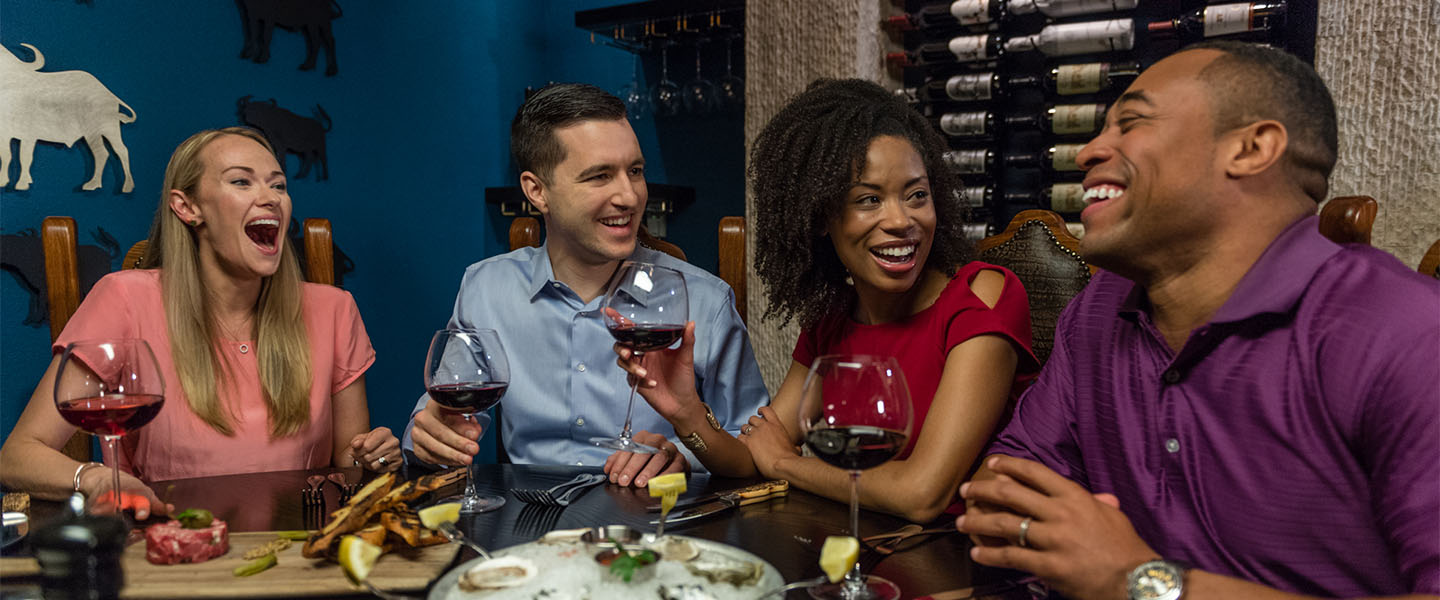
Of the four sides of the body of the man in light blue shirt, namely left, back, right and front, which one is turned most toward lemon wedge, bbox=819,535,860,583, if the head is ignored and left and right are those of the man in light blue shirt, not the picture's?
front

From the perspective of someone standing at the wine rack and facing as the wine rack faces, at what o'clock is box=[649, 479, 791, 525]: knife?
The knife is roughly at 12 o'clock from the wine rack.

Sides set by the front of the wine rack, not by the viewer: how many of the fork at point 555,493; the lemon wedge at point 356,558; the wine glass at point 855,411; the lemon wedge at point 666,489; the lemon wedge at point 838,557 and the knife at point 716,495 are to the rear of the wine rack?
0

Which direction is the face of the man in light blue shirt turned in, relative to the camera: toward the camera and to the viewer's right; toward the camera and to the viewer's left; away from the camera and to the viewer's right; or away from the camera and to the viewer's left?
toward the camera and to the viewer's right

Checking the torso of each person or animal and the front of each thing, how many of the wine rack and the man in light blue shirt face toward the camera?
2

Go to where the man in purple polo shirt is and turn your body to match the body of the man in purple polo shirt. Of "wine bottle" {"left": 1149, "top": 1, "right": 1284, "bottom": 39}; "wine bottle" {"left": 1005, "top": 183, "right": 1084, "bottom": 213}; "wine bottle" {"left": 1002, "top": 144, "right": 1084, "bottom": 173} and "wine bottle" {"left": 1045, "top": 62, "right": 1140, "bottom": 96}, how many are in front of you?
0

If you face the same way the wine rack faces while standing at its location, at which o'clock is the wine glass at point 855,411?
The wine glass is roughly at 12 o'clock from the wine rack.

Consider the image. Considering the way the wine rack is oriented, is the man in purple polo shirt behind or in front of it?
in front

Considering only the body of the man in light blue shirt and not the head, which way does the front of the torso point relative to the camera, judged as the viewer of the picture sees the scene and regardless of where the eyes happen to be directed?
toward the camera

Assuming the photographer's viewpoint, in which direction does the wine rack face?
facing the viewer

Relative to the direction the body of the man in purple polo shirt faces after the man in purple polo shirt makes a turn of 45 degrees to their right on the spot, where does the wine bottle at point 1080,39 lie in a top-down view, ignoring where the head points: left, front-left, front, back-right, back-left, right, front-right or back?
right

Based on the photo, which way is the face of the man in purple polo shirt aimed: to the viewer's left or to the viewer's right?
to the viewer's left

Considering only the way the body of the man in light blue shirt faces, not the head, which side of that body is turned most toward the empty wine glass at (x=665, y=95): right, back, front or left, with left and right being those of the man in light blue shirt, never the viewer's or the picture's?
back

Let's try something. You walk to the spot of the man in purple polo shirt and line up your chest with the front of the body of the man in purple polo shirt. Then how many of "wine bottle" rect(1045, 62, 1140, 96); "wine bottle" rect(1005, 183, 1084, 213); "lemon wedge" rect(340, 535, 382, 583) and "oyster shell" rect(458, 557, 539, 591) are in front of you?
2

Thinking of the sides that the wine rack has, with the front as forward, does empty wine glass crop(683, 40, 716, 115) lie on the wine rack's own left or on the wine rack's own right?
on the wine rack's own right

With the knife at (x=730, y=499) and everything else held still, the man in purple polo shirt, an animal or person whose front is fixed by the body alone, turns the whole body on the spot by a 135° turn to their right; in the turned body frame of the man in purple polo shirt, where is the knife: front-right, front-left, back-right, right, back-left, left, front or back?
left

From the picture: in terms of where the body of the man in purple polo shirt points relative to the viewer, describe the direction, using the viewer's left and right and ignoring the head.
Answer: facing the viewer and to the left of the viewer

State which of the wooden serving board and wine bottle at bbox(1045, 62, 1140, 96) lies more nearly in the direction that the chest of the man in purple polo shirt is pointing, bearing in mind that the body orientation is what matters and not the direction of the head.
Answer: the wooden serving board
